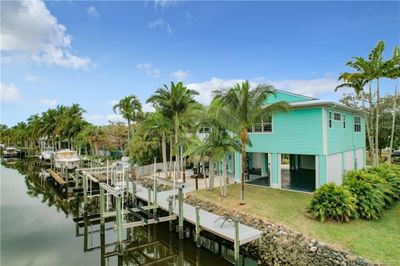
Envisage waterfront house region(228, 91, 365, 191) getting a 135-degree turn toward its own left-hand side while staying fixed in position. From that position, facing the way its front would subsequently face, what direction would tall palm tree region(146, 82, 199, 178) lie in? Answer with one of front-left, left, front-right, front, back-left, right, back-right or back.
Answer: back

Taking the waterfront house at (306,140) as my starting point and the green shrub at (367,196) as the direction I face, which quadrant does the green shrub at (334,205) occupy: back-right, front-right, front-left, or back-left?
front-right

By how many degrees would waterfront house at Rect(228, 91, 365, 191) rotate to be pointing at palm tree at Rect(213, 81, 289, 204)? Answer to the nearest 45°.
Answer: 0° — it already faces it

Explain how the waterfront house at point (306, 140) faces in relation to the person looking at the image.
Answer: facing the viewer and to the left of the viewer

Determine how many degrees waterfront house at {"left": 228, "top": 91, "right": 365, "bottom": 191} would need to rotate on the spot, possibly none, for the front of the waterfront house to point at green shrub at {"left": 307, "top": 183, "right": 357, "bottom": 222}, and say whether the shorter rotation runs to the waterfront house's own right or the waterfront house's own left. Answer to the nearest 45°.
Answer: approximately 45° to the waterfront house's own left

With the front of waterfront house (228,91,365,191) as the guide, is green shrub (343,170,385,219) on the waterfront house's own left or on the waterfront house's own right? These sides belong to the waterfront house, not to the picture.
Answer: on the waterfront house's own left

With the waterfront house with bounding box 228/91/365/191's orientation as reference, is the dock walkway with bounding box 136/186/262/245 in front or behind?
in front

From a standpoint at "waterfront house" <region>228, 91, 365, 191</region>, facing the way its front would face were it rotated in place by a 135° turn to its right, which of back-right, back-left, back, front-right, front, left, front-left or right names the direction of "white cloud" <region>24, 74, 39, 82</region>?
left
